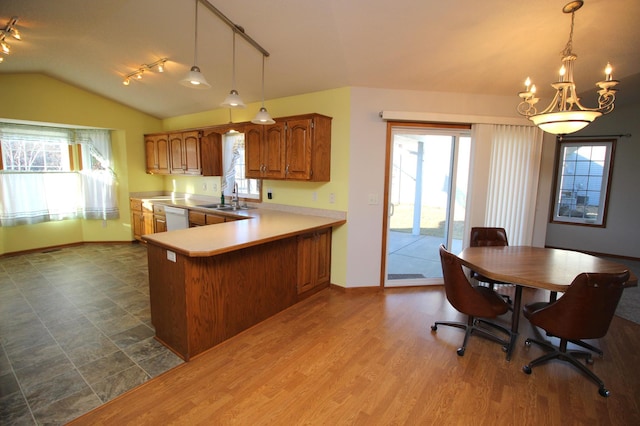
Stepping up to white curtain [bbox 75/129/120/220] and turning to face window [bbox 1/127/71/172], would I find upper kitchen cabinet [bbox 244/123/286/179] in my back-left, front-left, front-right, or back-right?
back-left

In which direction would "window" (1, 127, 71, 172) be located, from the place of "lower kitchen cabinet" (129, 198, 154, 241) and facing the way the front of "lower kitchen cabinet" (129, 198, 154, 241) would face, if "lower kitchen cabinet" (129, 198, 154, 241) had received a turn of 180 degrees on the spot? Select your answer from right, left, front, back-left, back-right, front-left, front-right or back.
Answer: back-left

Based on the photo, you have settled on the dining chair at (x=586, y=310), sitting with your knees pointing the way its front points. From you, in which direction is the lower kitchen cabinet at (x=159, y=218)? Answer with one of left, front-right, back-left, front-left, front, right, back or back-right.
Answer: front-left

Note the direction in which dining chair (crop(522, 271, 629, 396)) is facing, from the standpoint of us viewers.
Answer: facing away from the viewer and to the left of the viewer

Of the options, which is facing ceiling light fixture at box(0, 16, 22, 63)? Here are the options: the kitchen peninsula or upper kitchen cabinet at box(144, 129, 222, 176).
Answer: the upper kitchen cabinet

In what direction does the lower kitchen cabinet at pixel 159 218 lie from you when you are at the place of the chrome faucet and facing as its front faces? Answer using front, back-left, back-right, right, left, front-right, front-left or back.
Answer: right

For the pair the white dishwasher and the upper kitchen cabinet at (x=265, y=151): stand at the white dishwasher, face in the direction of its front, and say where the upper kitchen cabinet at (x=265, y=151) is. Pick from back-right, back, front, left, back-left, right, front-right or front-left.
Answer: left

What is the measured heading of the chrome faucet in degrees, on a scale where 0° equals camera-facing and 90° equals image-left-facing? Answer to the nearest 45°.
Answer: approximately 45°

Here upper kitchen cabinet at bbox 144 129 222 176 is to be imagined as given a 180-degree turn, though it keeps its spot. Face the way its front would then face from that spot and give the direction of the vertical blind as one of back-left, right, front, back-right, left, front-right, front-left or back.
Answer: right

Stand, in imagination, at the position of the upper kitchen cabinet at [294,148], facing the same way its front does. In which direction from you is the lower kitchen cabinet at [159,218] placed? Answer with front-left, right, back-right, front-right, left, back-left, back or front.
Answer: right

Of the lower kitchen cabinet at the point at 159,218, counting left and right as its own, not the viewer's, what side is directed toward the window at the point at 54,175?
right

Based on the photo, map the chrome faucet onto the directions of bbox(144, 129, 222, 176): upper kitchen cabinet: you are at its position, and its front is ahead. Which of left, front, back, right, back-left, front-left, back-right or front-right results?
left

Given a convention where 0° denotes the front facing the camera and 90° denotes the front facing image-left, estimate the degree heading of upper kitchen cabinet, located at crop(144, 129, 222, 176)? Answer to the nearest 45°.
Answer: approximately 45°

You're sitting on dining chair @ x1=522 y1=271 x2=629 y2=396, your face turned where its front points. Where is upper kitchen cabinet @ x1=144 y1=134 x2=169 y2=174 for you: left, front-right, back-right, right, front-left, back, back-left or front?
front-left
